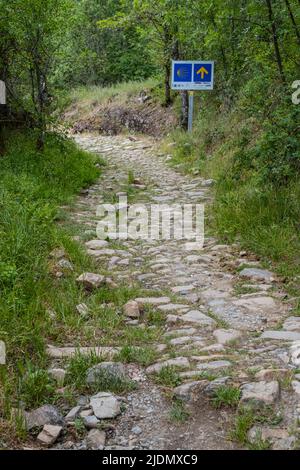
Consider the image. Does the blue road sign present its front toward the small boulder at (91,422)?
yes

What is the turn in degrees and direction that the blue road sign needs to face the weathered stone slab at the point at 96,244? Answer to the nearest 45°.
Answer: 0° — it already faces it

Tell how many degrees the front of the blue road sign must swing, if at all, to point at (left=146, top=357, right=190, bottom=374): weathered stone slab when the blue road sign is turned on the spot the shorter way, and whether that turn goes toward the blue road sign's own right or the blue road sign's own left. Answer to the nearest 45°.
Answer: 0° — it already faces it

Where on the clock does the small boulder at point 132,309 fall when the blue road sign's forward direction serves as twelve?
The small boulder is roughly at 12 o'clock from the blue road sign.

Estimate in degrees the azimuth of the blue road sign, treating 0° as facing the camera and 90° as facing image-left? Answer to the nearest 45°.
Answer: approximately 0°

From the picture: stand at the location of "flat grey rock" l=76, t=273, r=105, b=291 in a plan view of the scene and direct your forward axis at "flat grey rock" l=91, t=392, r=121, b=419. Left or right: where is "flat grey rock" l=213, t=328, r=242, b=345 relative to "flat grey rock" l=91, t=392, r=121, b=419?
left

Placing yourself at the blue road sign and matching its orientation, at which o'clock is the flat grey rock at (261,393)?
The flat grey rock is roughly at 12 o'clock from the blue road sign.

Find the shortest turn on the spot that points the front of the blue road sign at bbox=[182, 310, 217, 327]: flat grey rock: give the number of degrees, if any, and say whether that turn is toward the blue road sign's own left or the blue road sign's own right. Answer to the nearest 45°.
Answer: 0° — it already faces it

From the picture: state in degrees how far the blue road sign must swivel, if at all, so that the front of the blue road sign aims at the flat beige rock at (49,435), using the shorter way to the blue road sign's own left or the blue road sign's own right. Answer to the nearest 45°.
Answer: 0° — it already faces it
